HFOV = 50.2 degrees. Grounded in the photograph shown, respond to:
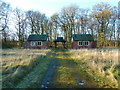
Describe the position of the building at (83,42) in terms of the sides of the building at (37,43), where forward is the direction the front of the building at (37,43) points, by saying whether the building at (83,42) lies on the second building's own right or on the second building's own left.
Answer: on the second building's own left

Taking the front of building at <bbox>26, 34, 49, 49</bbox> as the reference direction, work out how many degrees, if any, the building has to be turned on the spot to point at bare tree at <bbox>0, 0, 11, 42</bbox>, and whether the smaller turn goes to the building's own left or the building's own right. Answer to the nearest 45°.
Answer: approximately 90° to the building's own right

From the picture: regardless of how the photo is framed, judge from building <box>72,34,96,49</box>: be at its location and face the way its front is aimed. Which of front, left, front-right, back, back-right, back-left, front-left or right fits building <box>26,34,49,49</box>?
right

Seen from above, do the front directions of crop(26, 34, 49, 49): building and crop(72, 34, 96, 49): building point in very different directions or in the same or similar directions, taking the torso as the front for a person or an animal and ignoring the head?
same or similar directions

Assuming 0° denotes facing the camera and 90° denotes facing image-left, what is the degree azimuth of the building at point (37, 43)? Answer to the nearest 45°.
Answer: approximately 0°

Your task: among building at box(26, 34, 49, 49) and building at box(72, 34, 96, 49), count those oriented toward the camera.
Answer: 2

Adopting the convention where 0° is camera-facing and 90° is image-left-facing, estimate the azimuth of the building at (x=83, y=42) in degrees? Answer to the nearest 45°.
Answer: approximately 0°

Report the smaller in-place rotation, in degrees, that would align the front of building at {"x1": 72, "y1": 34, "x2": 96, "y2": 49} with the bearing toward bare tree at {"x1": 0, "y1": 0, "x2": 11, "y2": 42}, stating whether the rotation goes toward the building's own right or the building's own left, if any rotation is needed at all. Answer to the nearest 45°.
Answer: approximately 90° to the building's own right
